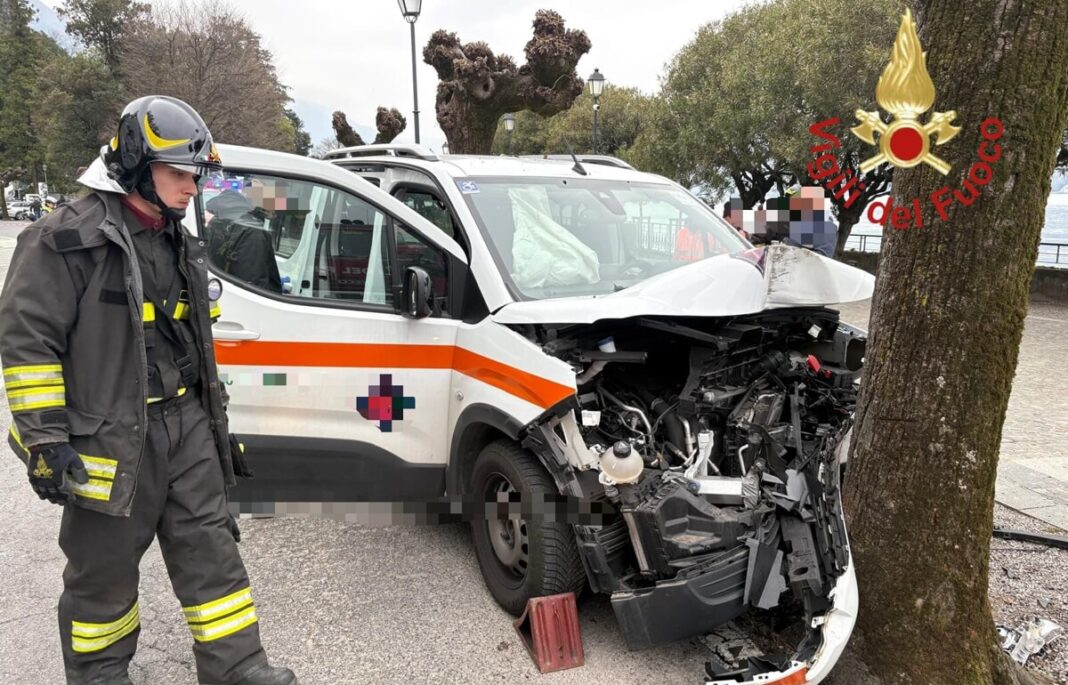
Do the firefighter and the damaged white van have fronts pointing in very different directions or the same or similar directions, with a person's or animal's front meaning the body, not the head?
same or similar directions

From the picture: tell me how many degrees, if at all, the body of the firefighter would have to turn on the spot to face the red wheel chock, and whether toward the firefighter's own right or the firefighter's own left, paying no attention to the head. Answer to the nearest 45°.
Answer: approximately 45° to the firefighter's own left

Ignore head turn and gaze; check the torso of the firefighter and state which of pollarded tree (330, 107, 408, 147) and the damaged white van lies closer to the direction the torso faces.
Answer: the damaged white van

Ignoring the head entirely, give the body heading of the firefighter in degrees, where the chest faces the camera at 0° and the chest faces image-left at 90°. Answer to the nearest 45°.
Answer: approximately 315°

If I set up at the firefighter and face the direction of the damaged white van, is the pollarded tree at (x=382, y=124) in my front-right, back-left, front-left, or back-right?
front-left

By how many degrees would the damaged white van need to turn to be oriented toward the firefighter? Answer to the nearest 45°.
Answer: approximately 90° to its right

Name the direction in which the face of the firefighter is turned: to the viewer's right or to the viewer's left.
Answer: to the viewer's right

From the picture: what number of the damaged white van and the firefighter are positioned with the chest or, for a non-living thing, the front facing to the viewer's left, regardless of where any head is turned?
0
